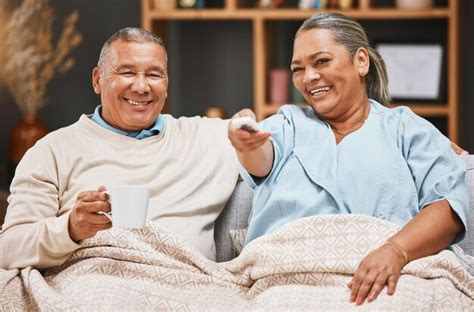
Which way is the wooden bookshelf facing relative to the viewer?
toward the camera

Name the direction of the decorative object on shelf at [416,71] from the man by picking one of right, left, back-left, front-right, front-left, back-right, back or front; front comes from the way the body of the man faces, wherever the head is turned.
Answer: back-left

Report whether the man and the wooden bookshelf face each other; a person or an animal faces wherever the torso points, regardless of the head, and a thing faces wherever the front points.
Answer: no

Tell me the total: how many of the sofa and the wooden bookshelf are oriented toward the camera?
2

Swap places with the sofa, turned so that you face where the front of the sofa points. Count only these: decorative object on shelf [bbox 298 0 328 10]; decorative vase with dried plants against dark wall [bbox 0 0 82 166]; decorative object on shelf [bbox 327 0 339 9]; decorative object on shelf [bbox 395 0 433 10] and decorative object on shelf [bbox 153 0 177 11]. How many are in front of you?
0

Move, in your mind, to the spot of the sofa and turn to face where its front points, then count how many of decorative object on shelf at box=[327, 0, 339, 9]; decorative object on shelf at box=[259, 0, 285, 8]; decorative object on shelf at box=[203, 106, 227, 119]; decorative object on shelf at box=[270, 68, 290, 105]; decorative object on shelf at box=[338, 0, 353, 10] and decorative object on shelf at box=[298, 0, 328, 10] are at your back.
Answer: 6

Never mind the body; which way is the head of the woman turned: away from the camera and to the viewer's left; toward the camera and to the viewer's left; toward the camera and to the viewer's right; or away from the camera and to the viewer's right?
toward the camera and to the viewer's left

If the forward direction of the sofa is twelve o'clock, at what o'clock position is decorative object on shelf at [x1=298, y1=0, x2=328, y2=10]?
The decorative object on shelf is roughly at 6 o'clock from the sofa.

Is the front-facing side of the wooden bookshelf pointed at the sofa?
yes

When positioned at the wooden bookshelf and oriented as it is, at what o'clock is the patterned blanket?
The patterned blanket is roughly at 12 o'clock from the wooden bookshelf.

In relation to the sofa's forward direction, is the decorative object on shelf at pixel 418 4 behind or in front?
behind

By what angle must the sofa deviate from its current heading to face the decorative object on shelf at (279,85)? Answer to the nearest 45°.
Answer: approximately 180°

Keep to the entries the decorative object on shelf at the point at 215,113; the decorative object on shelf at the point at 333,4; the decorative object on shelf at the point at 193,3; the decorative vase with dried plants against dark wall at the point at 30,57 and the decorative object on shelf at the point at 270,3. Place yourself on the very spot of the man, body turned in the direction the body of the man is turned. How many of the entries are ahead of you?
0

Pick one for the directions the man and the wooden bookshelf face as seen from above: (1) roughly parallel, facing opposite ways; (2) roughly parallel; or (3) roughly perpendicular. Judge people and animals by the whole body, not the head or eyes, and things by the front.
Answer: roughly parallel

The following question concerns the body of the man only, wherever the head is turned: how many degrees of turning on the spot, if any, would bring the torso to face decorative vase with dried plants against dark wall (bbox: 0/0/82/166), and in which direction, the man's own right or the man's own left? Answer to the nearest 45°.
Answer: approximately 180°

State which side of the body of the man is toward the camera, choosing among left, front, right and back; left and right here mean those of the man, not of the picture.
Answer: front

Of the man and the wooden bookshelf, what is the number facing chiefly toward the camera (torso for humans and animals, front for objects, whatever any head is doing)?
2

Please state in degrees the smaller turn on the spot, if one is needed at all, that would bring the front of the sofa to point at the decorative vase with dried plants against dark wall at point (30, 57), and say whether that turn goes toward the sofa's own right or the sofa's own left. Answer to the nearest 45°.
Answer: approximately 135° to the sofa's own right

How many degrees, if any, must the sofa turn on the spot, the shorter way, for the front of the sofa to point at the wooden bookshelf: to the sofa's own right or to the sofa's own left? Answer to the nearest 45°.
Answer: approximately 180°
